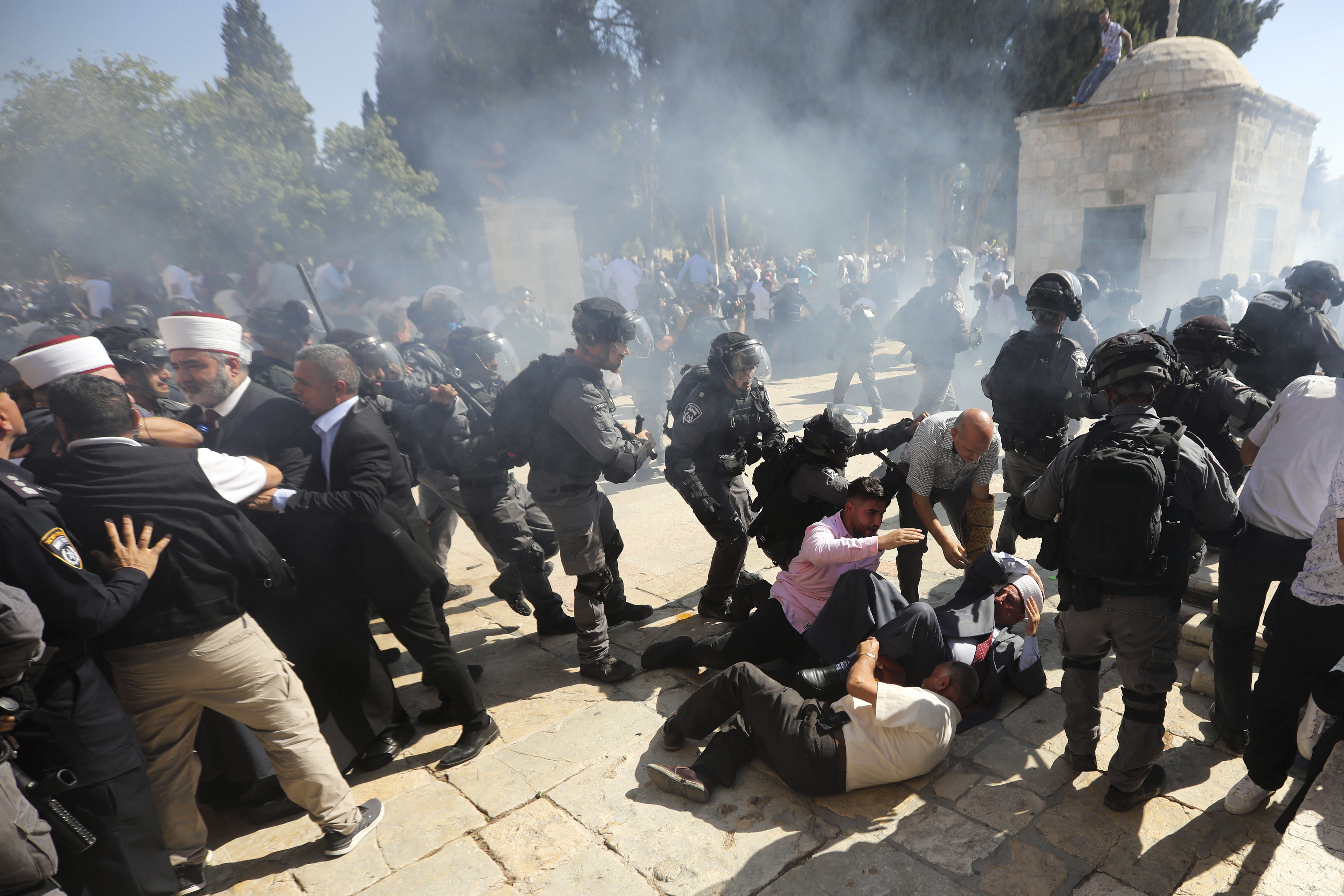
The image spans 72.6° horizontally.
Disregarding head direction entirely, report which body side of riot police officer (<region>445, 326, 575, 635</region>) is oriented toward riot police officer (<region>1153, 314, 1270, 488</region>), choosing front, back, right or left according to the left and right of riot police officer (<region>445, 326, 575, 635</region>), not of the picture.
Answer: front

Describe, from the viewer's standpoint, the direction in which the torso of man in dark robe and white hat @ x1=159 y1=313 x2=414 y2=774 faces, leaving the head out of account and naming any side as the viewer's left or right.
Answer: facing the viewer and to the left of the viewer

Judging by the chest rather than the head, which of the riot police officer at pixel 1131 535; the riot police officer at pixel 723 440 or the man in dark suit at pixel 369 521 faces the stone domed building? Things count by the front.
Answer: the riot police officer at pixel 1131 535

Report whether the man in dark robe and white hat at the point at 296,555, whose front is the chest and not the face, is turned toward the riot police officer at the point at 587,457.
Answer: no

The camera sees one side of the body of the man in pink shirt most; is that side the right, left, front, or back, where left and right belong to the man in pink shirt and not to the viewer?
right

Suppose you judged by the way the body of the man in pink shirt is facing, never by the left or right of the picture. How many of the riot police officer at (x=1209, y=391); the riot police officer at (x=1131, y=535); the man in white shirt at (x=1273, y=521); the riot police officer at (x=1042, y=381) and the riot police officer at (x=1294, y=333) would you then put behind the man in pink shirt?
0

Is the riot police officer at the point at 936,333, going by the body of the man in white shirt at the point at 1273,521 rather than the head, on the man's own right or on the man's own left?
on the man's own left

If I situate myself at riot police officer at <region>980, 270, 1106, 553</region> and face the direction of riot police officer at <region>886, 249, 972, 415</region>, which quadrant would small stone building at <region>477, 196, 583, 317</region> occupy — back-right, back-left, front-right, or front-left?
front-left

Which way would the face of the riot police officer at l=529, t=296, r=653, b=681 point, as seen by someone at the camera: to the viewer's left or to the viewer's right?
to the viewer's right

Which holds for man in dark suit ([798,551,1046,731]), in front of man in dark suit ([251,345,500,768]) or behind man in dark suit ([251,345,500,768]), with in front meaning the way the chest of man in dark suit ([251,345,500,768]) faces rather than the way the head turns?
behind

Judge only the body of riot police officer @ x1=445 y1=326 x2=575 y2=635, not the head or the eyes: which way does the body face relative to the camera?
to the viewer's right

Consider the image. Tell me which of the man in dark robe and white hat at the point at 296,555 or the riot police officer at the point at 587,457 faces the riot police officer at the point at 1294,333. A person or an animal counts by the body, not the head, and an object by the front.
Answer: the riot police officer at the point at 587,457

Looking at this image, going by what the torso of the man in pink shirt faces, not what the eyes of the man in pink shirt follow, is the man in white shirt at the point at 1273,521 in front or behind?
in front

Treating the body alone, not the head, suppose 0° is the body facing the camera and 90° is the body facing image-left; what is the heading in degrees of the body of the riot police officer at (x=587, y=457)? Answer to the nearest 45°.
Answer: approximately 270°

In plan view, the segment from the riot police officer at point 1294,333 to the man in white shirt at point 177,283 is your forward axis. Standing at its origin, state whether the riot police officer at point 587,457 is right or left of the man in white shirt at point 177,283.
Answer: left

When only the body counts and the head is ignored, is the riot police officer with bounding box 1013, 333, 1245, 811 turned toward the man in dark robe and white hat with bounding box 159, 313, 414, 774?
no

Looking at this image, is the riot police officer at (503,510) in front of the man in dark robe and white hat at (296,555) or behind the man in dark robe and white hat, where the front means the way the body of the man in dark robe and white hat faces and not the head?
behind
